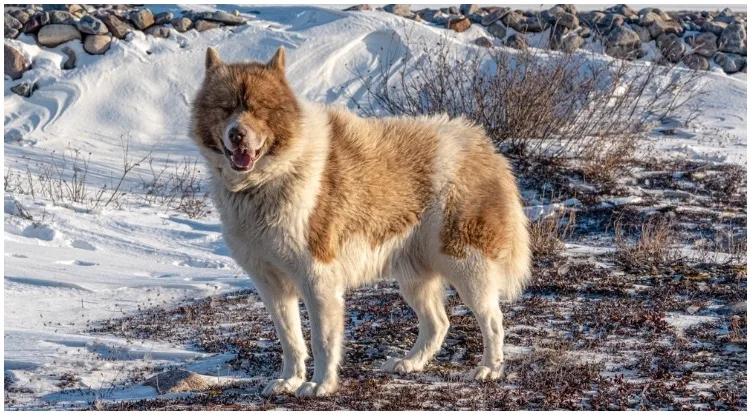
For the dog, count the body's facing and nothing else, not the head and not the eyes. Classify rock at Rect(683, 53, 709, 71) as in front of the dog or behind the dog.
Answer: behind

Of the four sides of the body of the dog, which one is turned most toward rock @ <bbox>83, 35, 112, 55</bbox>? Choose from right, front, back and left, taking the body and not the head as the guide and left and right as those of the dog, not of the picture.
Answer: right

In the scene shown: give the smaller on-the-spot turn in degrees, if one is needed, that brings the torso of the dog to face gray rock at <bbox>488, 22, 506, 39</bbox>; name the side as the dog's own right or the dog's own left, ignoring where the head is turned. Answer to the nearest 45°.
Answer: approximately 135° to the dog's own right

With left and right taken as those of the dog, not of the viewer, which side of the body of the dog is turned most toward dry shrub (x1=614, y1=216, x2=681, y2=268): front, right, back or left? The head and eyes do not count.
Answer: back

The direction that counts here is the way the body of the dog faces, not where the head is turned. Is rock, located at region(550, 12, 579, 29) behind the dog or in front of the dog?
behind

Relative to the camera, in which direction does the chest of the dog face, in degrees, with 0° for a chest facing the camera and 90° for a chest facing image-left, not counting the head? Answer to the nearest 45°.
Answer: approximately 45°

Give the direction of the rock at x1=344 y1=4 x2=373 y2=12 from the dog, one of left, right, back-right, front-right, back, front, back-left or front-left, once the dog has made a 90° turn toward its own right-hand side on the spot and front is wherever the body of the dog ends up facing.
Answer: front-right
